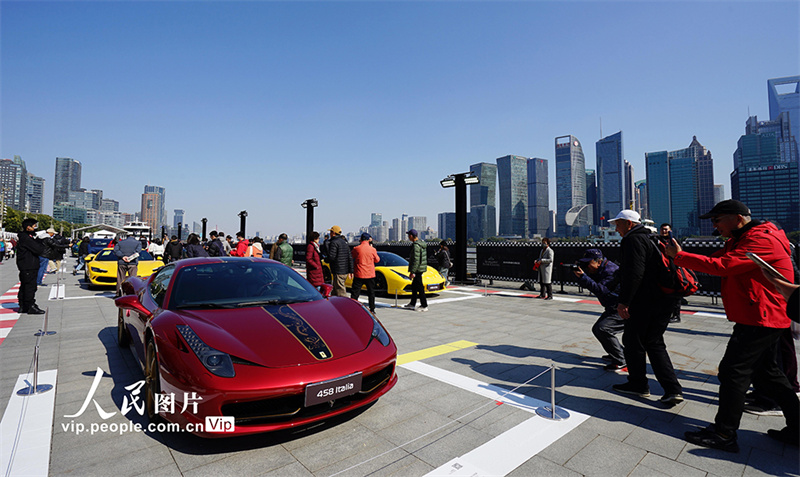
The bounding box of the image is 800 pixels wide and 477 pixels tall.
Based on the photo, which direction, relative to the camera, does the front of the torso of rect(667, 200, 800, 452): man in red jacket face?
to the viewer's left

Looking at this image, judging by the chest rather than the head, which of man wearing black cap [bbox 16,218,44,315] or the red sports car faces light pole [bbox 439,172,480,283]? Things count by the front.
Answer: the man wearing black cap

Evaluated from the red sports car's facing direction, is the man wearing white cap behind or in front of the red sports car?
in front

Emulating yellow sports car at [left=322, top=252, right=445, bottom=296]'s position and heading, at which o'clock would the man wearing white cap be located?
The man wearing white cap is roughly at 1 o'clock from the yellow sports car.

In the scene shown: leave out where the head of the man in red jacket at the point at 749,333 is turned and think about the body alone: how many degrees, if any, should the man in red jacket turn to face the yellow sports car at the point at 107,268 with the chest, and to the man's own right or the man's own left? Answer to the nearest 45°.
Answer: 0° — they already face it

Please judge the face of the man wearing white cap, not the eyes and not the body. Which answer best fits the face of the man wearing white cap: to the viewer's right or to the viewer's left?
to the viewer's left

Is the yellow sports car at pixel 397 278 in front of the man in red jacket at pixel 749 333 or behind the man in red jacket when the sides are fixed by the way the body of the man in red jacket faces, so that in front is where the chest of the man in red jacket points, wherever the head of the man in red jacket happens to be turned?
in front

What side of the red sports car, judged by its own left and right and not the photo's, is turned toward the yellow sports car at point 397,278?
left

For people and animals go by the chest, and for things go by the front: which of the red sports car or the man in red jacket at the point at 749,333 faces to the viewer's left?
the man in red jacket

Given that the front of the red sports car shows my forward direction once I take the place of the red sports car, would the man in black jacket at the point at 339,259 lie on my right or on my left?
on my left

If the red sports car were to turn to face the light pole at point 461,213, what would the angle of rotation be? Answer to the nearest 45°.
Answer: approximately 90° to its left

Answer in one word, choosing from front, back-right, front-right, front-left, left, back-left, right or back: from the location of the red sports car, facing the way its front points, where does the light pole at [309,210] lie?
back-left

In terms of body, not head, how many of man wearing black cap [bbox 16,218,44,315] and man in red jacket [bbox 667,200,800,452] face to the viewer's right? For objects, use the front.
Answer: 1

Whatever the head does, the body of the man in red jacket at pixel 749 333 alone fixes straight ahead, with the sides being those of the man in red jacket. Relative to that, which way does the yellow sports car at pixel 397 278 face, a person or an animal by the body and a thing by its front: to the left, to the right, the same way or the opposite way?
the opposite way

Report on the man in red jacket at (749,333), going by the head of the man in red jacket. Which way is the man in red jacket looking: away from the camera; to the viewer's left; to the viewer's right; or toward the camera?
to the viewer's left

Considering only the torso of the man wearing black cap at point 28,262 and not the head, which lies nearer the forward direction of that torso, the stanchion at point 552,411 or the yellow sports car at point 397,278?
the yellow sports car

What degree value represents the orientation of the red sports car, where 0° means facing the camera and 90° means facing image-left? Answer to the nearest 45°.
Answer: approximately 315°

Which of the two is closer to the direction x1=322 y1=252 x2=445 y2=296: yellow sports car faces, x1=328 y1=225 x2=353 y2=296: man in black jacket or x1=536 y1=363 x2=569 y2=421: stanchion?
the stanchion

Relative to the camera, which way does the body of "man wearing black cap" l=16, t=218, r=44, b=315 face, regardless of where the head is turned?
to the viewer's right
